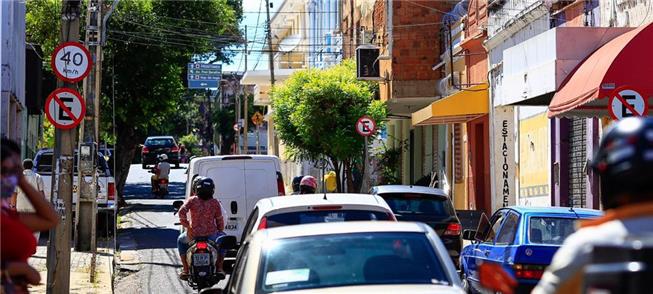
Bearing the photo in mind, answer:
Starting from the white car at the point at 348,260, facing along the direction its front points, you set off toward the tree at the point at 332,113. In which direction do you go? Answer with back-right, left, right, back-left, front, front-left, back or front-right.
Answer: front

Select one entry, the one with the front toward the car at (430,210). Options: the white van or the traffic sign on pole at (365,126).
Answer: the traffic sign on pole

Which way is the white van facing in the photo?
away from the camera

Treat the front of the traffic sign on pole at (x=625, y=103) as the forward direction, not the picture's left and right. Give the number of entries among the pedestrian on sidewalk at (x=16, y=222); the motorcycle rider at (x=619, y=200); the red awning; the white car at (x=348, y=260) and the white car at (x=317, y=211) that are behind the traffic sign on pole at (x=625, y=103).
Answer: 1

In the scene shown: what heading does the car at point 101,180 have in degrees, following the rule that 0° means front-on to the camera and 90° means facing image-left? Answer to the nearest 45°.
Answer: approximately 180°

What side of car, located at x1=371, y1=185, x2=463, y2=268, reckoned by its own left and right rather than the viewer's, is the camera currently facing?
back

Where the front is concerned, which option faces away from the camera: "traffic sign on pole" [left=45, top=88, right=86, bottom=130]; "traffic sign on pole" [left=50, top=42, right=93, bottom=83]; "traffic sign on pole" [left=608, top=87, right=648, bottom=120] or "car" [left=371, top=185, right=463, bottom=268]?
the car

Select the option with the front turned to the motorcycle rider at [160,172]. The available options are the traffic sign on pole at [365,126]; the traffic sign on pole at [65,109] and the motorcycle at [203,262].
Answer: the motorcycle

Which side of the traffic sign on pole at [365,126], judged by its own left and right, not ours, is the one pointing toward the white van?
front

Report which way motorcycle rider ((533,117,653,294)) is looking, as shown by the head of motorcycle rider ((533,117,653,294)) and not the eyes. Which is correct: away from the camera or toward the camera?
away from the camera

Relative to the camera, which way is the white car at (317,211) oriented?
away from the camera

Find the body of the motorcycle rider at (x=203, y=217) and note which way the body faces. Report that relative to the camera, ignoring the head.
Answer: away from the camera

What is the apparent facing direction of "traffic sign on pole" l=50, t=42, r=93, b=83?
toward the camera

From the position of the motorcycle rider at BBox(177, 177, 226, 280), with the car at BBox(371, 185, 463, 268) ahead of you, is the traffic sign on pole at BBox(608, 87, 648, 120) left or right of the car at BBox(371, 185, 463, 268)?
right

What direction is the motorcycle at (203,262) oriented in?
away from the camera

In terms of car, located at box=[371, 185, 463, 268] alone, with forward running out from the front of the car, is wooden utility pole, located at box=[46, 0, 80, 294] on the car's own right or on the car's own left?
on the car's own left

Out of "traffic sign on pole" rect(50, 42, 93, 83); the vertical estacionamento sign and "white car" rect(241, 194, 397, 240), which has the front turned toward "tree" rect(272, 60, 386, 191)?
the white car
